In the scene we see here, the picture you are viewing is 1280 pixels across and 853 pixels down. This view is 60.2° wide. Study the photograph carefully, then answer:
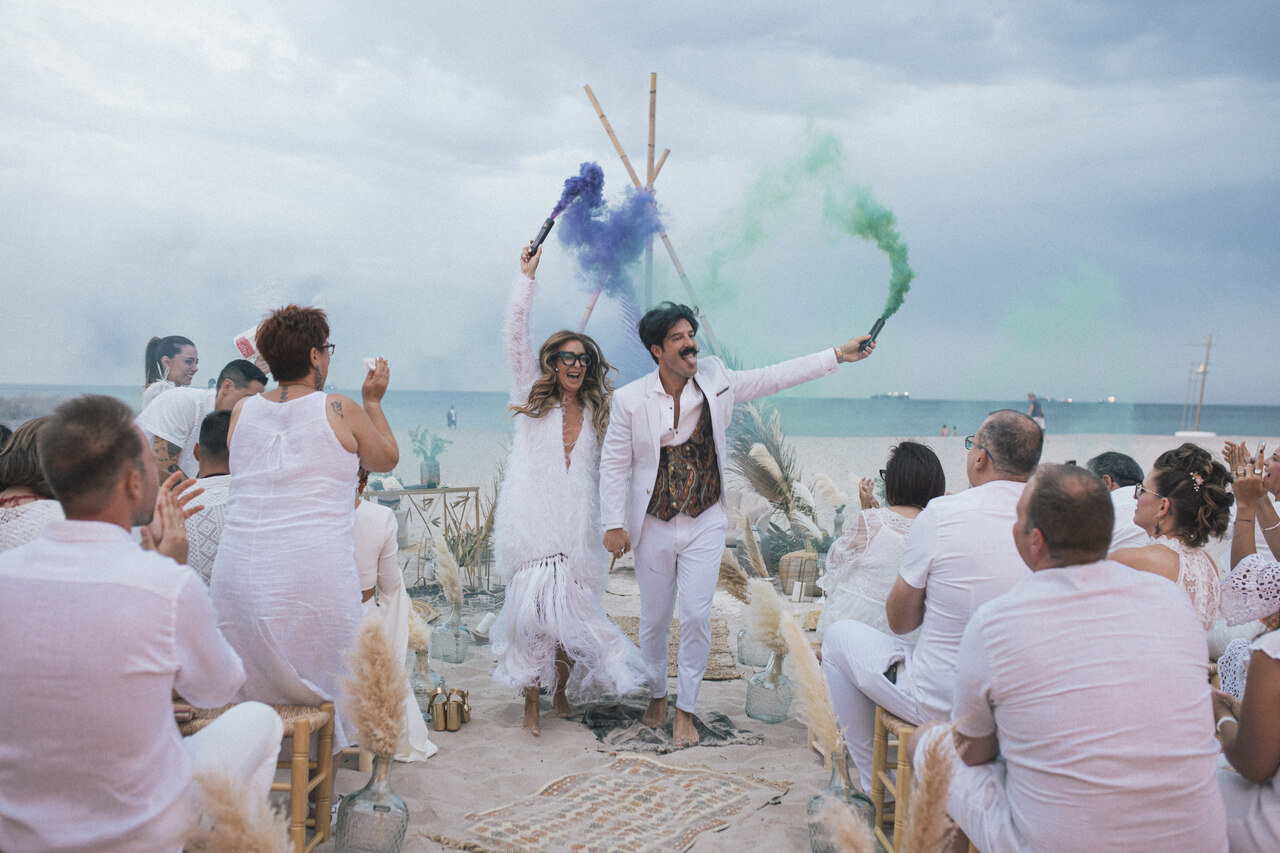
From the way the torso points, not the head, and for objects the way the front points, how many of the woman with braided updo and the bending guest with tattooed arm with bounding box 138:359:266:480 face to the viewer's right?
1

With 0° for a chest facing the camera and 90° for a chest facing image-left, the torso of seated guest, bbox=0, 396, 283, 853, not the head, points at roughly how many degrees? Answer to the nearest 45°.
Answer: approximately 225°

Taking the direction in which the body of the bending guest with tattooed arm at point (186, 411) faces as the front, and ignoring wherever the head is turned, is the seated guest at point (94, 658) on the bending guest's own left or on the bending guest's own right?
on the bending guest's own right

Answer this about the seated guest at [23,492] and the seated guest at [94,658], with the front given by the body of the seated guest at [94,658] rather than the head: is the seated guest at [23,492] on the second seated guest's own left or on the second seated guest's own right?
on the second seated guest's own left

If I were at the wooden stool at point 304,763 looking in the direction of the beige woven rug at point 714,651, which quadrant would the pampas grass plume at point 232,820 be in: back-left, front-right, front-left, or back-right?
back-right

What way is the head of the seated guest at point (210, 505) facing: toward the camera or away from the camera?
away from the camera

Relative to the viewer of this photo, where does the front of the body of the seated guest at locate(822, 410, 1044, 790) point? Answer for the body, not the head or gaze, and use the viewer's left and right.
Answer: facing away from the viewer and to the left of the viewer

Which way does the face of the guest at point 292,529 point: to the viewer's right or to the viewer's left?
to the viewer's right

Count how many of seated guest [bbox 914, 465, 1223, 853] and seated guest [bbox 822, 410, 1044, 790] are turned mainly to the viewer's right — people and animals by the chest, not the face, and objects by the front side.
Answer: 0

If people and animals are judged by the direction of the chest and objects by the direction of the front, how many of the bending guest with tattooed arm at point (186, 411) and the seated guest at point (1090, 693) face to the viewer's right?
1

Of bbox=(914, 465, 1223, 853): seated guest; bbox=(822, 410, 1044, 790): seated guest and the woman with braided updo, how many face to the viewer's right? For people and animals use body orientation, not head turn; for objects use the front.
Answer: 0

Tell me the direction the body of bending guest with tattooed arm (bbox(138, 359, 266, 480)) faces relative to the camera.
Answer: to the viewer's right

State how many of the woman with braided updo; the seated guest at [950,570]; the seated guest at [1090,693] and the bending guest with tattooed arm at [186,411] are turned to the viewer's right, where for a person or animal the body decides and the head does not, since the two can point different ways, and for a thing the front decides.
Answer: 1

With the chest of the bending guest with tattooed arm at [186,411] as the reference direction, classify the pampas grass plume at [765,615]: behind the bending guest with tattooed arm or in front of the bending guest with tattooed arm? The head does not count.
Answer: in front
